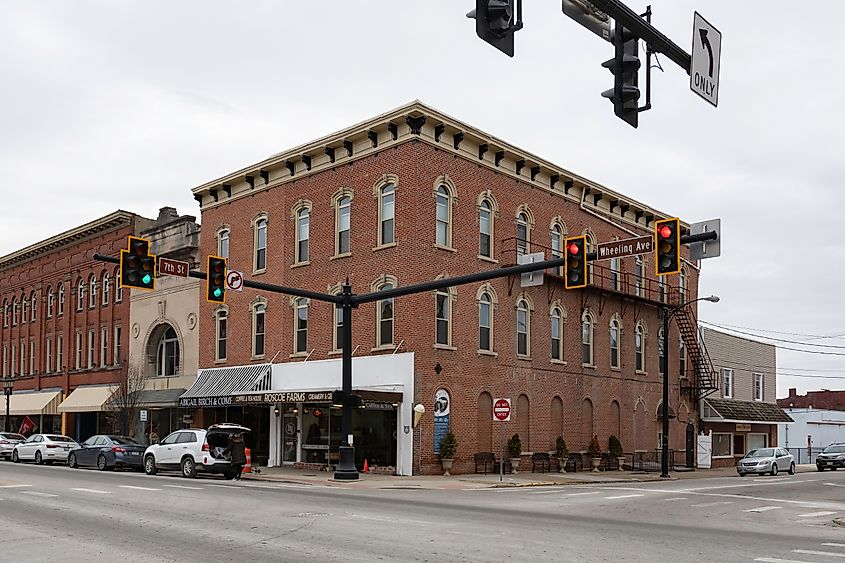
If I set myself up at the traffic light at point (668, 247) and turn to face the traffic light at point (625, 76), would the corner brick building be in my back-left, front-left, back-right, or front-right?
back-right

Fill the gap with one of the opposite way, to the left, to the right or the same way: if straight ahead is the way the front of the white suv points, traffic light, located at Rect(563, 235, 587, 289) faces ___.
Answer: to the left

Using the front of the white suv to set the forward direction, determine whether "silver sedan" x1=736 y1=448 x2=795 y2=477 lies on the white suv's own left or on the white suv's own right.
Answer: on the white suv's own right

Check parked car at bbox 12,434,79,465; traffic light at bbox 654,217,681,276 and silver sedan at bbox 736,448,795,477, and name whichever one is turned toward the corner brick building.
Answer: the silver sedan

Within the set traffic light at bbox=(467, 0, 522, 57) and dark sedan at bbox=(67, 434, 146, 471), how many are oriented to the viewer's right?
0

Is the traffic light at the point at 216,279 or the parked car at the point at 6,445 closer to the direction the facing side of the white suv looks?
the parked car

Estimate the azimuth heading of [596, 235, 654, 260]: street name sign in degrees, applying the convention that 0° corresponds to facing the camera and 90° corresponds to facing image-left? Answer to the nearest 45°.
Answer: approximately 45°

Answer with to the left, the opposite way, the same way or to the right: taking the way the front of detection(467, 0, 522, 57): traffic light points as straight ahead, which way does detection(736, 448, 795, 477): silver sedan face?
to the left

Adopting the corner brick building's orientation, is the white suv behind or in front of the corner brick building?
in front

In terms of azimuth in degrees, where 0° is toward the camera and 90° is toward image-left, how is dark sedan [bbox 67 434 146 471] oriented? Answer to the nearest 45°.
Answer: approximately 135°

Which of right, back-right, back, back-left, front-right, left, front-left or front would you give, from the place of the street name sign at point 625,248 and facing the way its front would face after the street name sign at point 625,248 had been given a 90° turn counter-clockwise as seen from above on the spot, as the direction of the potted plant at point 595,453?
back-left

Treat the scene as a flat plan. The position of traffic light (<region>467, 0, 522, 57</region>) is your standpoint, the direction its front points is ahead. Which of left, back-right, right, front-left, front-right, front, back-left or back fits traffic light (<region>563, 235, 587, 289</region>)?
front-right
